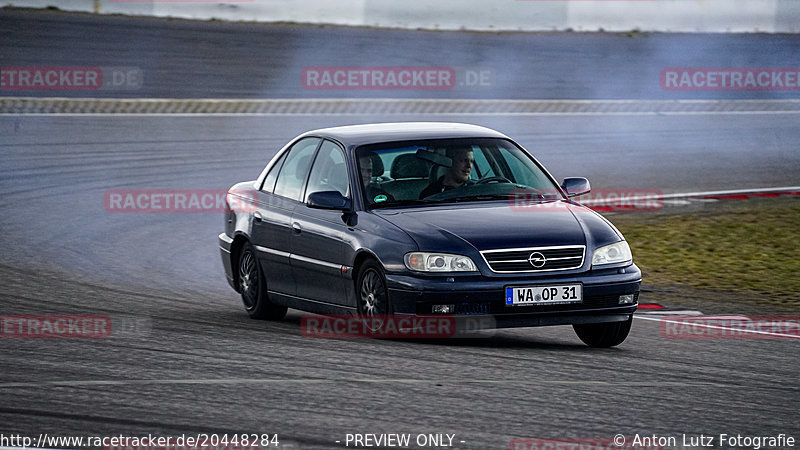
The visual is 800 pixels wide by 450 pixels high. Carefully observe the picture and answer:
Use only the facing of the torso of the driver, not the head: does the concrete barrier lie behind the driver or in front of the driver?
behind

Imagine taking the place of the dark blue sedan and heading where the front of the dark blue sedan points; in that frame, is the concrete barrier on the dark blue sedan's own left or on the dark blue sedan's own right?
on the dark blue sedan's own left

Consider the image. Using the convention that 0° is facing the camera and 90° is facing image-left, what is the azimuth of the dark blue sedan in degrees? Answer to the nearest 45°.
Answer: approximately 315°

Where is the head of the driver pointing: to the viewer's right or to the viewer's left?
to the viewer's right

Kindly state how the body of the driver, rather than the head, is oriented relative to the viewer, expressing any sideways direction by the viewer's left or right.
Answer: facing the viewer and to the right of the viewer
